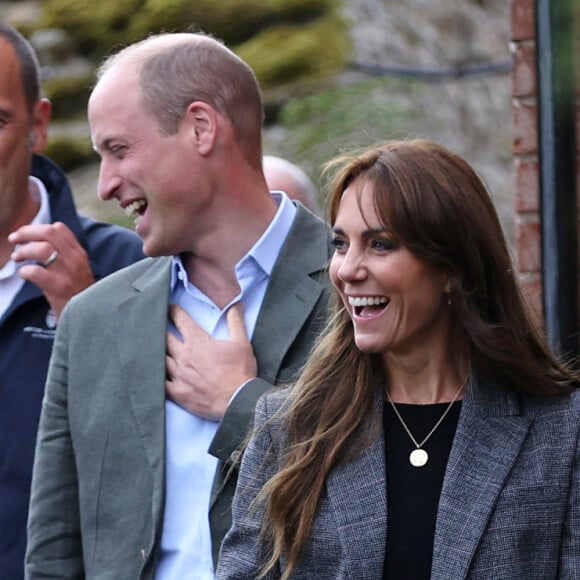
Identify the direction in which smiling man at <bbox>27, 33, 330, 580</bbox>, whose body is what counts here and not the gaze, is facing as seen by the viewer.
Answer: toward the camera

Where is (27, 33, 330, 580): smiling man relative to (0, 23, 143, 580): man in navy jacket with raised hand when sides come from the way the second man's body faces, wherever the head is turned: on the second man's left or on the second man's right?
on the second man's left

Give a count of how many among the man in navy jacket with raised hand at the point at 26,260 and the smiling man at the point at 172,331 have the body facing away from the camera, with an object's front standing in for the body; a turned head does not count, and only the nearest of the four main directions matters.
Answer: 0
